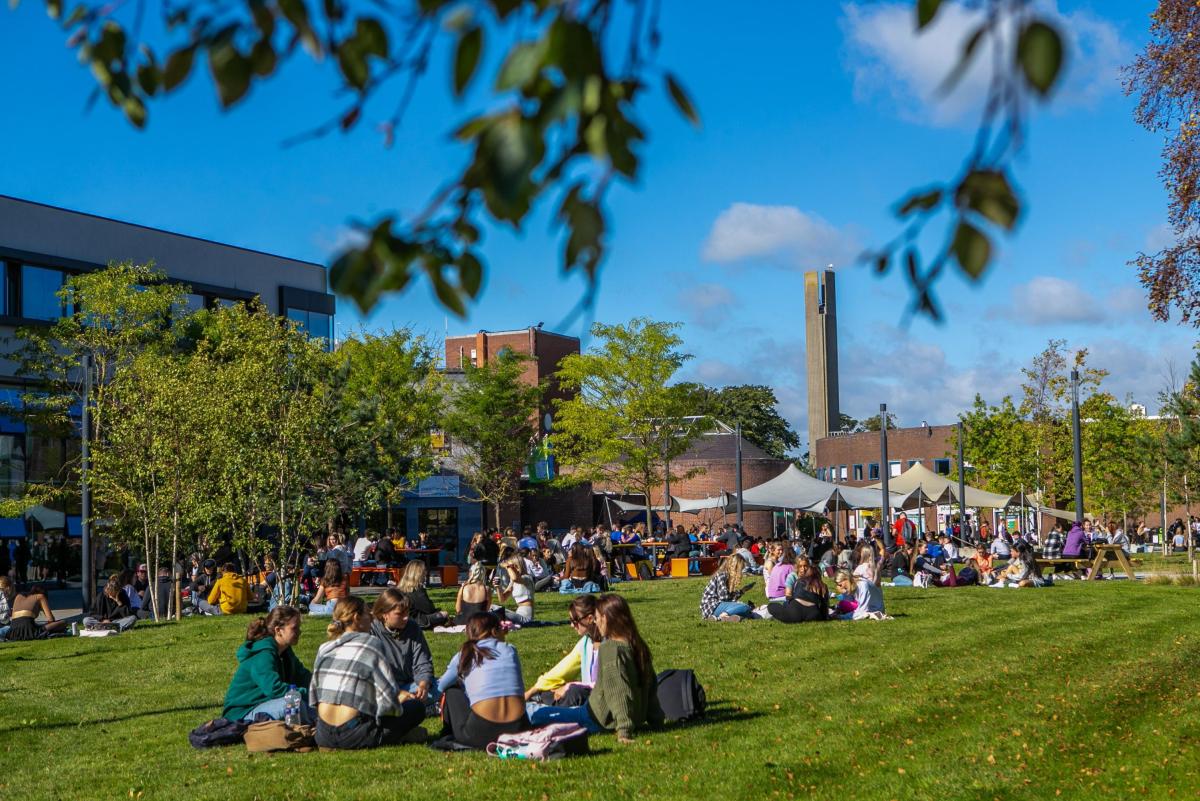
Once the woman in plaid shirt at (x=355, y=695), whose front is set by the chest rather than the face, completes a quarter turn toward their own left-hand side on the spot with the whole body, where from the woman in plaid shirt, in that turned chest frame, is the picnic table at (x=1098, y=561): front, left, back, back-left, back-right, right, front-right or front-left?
right

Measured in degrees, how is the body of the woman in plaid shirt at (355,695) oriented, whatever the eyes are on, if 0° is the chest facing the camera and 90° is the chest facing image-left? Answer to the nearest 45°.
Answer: approximately 225°

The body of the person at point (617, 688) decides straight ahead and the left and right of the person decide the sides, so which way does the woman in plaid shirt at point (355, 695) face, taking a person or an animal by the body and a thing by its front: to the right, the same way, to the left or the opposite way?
to the right

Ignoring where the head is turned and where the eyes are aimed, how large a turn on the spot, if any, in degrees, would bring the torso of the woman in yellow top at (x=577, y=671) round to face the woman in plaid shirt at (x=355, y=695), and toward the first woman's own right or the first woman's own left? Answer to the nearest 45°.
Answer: approximately 45° to the first woman's own left

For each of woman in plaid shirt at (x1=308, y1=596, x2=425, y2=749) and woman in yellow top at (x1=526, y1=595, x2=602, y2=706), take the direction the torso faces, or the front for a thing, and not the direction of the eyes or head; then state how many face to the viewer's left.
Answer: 1

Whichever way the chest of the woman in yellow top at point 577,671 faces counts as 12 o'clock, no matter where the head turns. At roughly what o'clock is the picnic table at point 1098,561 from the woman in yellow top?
The picnic table is roughly at 4 o'clock from the woman in yellow top.

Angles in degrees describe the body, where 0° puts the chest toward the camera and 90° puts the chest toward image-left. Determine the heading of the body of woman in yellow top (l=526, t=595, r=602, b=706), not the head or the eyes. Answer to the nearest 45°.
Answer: approximately 90°

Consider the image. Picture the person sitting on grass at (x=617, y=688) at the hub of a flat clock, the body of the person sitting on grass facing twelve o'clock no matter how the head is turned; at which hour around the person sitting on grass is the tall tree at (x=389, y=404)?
The tall tree is roughly at 1 o'clock from the person sitting on grass.

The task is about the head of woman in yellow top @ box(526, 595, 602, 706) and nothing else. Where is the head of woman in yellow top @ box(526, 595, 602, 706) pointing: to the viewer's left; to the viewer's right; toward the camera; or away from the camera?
to the viewer's left

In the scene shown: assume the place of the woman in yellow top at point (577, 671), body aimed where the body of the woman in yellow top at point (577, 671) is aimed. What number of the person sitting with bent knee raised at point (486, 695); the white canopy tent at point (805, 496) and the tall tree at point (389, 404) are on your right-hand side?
2

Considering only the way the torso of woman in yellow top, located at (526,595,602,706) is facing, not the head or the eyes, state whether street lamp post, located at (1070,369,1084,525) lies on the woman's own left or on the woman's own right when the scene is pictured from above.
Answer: on the woman's own right

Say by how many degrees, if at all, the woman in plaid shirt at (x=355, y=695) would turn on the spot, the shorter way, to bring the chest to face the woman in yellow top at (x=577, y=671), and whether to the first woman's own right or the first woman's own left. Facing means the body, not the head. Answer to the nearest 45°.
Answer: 0° — they already face them

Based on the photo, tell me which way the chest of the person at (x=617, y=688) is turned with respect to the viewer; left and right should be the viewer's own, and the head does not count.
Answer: facing away from the viewer and to the left of the viewer

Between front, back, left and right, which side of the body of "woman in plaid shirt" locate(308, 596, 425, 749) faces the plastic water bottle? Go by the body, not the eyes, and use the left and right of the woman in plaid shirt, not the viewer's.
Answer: left

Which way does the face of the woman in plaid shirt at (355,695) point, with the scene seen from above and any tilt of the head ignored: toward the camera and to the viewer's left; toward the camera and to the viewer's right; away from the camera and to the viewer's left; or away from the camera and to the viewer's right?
away from the camera and to the viewer's right
